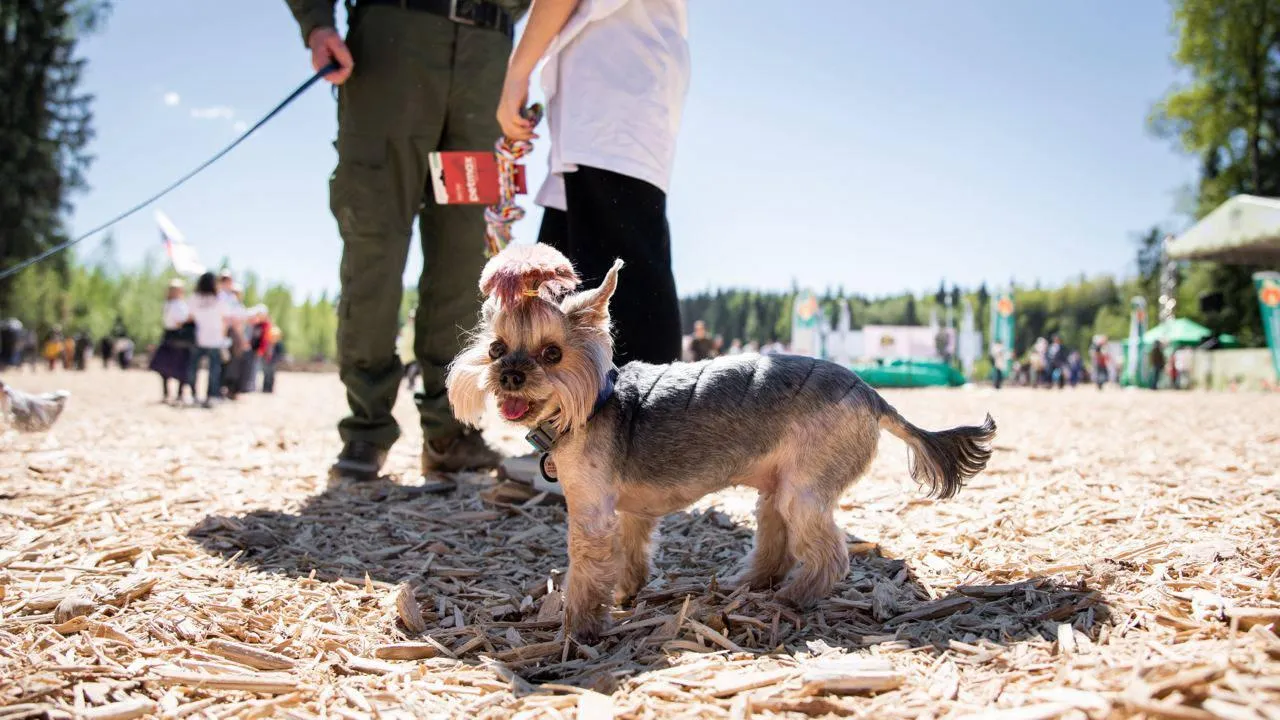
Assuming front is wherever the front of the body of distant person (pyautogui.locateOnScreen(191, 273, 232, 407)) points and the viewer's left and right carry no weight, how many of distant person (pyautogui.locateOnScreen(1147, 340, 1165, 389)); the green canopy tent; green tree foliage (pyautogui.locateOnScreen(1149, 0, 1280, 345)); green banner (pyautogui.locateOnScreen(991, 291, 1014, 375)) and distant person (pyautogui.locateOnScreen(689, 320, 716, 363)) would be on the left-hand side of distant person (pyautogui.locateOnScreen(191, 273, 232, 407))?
0

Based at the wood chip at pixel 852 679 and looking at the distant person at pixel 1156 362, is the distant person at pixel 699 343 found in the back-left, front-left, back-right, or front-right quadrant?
front-left

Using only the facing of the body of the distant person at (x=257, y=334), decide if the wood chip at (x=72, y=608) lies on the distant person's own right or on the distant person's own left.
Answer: on the distant person's own left

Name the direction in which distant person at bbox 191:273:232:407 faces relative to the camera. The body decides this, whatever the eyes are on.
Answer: away from the camera

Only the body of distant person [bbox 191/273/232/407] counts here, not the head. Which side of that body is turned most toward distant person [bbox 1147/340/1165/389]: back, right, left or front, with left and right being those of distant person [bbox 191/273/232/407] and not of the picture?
right

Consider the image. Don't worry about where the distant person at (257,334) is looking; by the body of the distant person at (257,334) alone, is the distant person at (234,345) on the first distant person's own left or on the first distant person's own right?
on the first distant person's own left

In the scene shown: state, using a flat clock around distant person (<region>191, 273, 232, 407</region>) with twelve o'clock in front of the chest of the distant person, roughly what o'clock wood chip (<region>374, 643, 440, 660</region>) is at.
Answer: The wood chip is roughly at 6 o'clock from the distant person.

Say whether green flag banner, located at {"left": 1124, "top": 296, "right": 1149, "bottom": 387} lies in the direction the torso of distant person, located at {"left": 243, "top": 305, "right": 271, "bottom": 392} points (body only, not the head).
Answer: no

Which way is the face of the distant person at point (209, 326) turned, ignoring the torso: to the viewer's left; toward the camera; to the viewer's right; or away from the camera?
away from the camera

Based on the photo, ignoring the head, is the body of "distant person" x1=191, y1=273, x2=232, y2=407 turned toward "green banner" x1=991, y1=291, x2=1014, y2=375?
no

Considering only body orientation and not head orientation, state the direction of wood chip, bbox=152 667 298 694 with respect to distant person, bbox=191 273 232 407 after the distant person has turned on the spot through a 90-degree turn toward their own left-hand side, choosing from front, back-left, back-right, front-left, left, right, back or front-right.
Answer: left

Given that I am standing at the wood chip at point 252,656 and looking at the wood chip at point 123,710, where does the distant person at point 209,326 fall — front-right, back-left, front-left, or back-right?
back-right

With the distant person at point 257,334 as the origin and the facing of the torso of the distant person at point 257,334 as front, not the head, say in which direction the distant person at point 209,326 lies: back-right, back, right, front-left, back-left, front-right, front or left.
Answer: left
